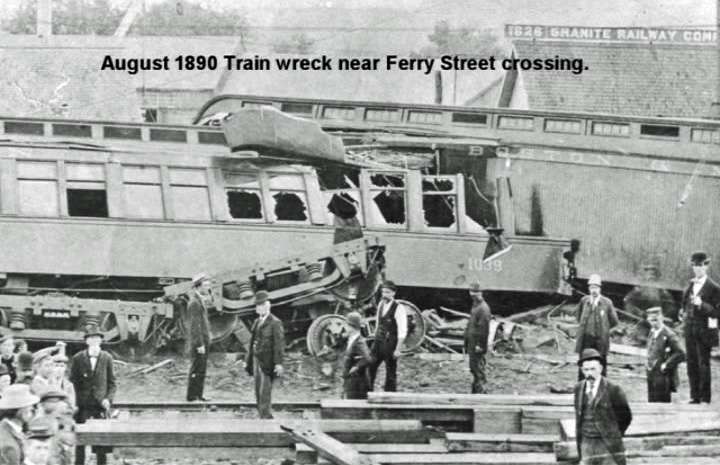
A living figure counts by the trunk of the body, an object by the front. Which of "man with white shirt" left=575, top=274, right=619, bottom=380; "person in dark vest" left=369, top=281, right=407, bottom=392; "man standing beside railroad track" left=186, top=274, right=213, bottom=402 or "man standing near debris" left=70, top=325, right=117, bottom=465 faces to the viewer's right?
"man standing beside railroad track" left=186, top=274, right=213, bottom=402

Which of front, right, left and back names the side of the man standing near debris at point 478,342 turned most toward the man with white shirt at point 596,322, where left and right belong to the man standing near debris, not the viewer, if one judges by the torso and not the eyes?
back

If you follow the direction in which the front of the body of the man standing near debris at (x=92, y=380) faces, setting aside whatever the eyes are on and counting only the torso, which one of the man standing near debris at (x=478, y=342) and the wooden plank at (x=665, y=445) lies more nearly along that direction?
the wooden plank

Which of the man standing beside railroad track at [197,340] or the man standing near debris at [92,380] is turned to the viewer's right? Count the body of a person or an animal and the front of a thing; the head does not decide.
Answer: the man standing beside railroad track at [197,340]

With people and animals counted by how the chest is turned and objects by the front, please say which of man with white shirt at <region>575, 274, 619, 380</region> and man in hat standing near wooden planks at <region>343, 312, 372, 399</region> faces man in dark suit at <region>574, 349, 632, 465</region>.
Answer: the man with white shirt

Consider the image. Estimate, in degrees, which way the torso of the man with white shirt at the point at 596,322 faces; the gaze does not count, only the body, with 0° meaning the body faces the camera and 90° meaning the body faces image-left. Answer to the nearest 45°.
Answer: approximately 0°

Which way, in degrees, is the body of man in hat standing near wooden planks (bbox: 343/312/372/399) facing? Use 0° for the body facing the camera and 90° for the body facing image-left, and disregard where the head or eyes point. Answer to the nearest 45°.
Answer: approximately 90°

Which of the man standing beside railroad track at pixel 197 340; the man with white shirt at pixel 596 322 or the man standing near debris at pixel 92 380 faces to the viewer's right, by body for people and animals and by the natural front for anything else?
the man standing beside railroad track at pixel 197 340

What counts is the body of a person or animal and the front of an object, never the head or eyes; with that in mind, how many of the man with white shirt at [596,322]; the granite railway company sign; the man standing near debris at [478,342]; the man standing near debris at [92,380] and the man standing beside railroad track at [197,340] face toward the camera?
3

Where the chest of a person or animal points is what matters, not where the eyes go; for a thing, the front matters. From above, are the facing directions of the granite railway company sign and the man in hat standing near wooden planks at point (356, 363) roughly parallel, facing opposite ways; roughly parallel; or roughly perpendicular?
roughly perpendicular

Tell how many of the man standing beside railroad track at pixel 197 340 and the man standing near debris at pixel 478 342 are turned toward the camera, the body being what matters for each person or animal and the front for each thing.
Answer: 0
